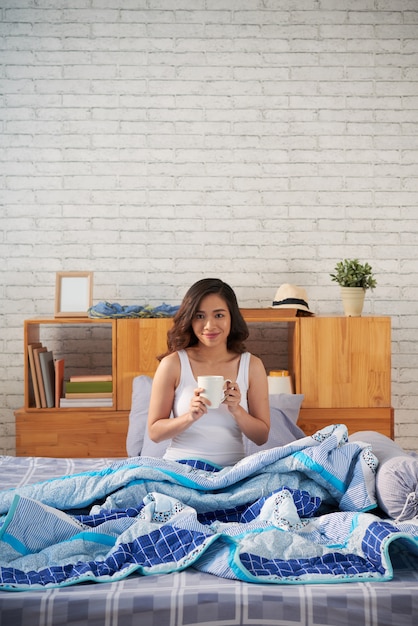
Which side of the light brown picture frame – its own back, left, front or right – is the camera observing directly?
front

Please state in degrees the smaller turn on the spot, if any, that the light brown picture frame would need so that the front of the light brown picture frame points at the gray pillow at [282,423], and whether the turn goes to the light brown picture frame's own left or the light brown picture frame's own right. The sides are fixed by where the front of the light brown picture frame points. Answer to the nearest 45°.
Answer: approximately 45° to the light brown picture frame's own left

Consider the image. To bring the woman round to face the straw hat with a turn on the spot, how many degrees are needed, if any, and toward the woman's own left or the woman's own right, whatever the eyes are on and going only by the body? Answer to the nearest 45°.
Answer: approximately 180°

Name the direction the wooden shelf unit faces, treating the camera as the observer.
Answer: facing the viewer

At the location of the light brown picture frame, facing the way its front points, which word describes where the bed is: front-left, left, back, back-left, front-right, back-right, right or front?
front

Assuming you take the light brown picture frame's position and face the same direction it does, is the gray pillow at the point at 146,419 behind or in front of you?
in front

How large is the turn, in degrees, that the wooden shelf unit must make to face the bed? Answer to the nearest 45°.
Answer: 0° — it already faces it

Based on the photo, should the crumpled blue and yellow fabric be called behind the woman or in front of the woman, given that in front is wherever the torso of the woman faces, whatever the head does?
behind

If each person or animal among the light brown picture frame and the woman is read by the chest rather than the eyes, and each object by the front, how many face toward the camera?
2
